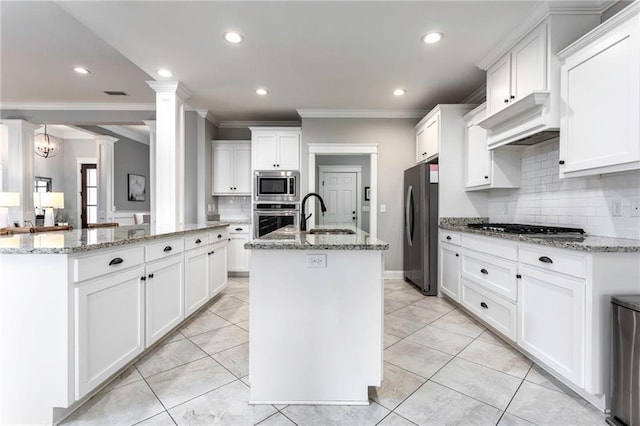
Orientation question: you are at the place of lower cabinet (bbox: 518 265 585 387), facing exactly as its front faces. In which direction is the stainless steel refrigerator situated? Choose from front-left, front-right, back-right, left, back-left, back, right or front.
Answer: right

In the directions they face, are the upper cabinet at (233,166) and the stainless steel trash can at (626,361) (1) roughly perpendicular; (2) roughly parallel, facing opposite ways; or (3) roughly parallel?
roughly perpendicular

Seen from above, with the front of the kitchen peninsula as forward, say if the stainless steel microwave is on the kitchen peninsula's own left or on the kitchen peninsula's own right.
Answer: on the kitchen peninsula's own left

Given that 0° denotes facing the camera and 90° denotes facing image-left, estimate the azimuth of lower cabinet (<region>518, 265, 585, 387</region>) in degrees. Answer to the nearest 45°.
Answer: approximately 45°

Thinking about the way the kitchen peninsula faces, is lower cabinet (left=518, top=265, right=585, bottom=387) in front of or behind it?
in front

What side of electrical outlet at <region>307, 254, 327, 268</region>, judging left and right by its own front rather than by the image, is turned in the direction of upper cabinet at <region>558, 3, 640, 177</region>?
left

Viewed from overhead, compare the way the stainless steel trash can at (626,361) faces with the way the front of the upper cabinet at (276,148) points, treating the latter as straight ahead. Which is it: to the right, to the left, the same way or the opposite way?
to the right

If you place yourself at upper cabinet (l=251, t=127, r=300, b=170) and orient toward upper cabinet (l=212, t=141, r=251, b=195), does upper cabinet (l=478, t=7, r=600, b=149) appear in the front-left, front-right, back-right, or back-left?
back-left

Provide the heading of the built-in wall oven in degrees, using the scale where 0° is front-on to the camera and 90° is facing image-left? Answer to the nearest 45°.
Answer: approximately 0°

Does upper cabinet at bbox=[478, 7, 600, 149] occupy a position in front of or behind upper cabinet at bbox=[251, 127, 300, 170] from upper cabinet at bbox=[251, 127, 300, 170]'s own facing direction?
in front
